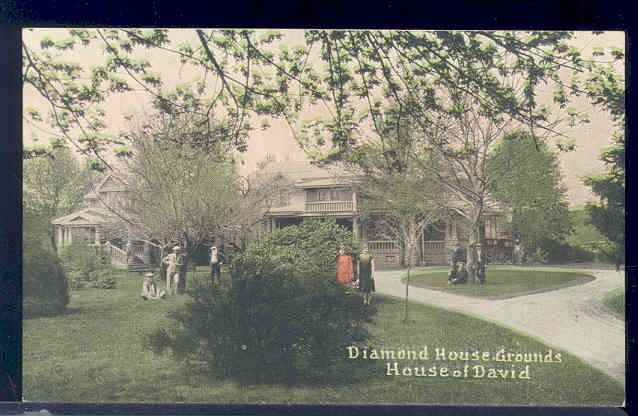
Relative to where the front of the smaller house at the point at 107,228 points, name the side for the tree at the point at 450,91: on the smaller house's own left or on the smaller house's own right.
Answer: on the smaller house's own left

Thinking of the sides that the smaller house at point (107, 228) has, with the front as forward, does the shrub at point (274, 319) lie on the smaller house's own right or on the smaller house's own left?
on the smaller house's own left

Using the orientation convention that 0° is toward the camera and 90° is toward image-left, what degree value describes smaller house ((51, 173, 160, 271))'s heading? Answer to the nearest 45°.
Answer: approximately 0°
